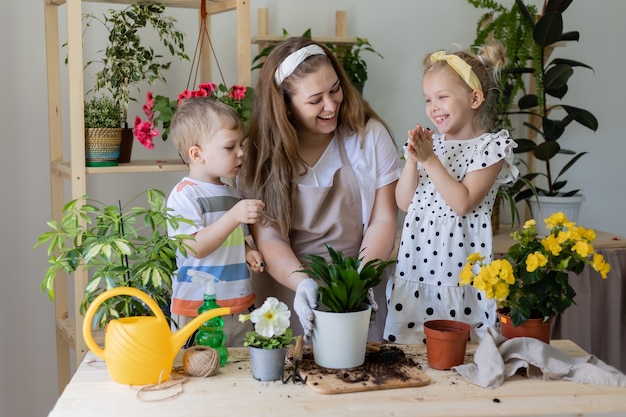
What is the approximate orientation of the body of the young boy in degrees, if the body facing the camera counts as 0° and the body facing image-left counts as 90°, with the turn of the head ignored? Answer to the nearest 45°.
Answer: approximately 315°

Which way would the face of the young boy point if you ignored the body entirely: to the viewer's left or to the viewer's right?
to the viewer's right

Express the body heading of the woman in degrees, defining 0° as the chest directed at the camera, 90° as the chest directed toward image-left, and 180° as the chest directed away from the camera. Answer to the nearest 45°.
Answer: approximately 0°

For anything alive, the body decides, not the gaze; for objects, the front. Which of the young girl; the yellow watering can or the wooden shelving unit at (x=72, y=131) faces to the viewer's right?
the yellow watering can

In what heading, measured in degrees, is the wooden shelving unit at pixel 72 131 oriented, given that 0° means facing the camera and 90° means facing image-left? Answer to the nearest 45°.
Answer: approximately 0°

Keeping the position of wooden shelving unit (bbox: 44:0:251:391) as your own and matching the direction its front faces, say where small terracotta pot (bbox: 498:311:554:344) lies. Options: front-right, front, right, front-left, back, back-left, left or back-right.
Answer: front-left

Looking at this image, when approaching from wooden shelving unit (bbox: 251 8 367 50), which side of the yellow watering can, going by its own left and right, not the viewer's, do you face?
left

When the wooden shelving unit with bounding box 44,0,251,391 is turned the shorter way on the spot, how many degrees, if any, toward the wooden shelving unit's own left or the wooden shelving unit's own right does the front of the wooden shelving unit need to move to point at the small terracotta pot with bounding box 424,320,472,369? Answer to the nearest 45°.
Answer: approximately 45° to the wooden shelving unit's own left

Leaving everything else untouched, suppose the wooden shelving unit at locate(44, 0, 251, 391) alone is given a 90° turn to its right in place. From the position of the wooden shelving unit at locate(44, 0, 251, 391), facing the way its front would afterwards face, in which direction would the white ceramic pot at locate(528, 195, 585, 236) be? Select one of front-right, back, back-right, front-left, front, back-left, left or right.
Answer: back

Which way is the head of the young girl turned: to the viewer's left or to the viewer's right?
to the viewer's left

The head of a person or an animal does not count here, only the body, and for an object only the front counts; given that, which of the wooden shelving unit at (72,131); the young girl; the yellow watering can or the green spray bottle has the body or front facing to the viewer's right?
the yellow watering can

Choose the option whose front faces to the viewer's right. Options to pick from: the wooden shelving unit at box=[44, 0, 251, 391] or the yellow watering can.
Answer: the yellow watering can
